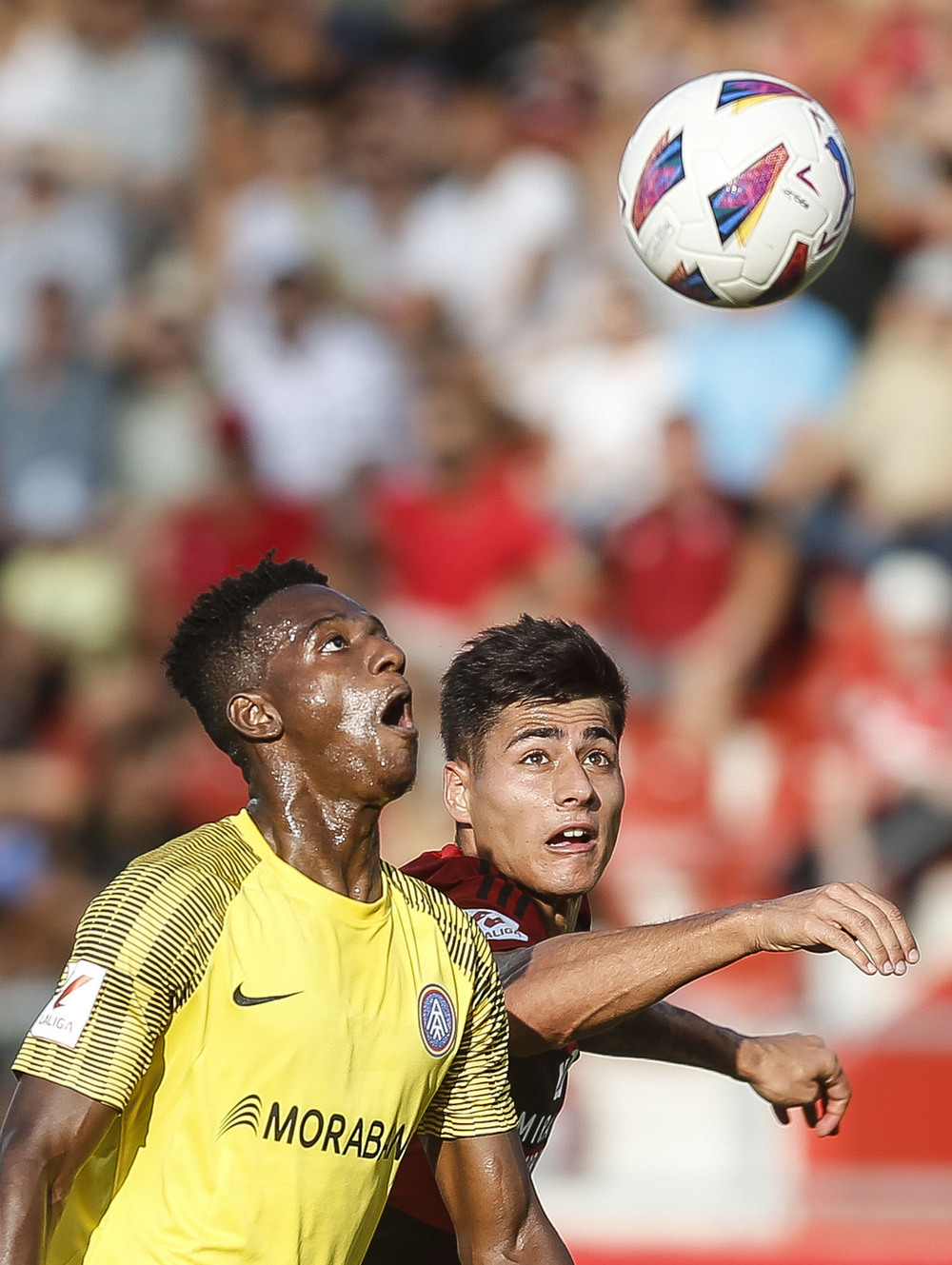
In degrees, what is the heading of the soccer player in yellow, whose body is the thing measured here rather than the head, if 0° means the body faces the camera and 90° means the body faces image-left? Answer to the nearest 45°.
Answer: approximately 315°

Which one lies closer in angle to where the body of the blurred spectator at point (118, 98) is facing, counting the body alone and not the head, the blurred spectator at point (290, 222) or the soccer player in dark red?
the soccer player in dark red

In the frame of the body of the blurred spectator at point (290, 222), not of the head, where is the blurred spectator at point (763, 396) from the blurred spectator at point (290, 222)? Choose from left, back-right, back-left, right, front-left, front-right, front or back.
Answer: front-left

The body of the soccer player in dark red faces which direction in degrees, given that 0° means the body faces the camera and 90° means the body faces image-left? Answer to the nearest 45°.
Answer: approximately 315°

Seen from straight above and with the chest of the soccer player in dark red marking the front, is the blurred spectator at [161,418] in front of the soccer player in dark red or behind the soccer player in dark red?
behind

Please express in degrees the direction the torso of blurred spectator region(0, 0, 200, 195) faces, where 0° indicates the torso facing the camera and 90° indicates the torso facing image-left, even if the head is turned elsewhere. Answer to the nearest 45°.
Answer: approximately 0°
